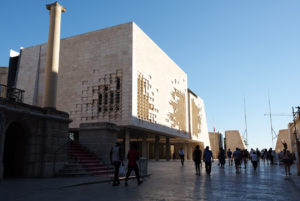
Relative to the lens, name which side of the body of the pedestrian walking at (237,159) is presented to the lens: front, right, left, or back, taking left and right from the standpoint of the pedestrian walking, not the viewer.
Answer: back

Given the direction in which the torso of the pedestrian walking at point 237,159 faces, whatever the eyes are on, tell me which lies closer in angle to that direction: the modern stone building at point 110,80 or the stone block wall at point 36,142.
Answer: the modern stone building

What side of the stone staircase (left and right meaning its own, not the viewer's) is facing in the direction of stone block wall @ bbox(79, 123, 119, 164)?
left

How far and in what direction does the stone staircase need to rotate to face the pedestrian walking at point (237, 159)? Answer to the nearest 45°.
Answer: approximately 45° to its left

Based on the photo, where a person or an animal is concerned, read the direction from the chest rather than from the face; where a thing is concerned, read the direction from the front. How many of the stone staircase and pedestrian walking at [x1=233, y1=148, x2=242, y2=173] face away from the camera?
1

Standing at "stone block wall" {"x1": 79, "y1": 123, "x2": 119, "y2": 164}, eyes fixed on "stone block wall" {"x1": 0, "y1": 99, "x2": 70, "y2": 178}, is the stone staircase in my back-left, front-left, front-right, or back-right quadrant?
front-left

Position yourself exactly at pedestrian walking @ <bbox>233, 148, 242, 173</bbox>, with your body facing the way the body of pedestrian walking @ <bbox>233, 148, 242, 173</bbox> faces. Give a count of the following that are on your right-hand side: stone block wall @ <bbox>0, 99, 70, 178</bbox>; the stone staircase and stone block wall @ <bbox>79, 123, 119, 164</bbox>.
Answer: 0

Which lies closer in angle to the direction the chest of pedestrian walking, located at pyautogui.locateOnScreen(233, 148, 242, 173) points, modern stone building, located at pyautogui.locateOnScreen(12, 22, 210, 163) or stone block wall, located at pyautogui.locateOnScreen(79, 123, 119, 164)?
the modern stone building

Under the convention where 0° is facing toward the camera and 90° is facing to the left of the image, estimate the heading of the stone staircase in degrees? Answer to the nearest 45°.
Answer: approximately 315°
